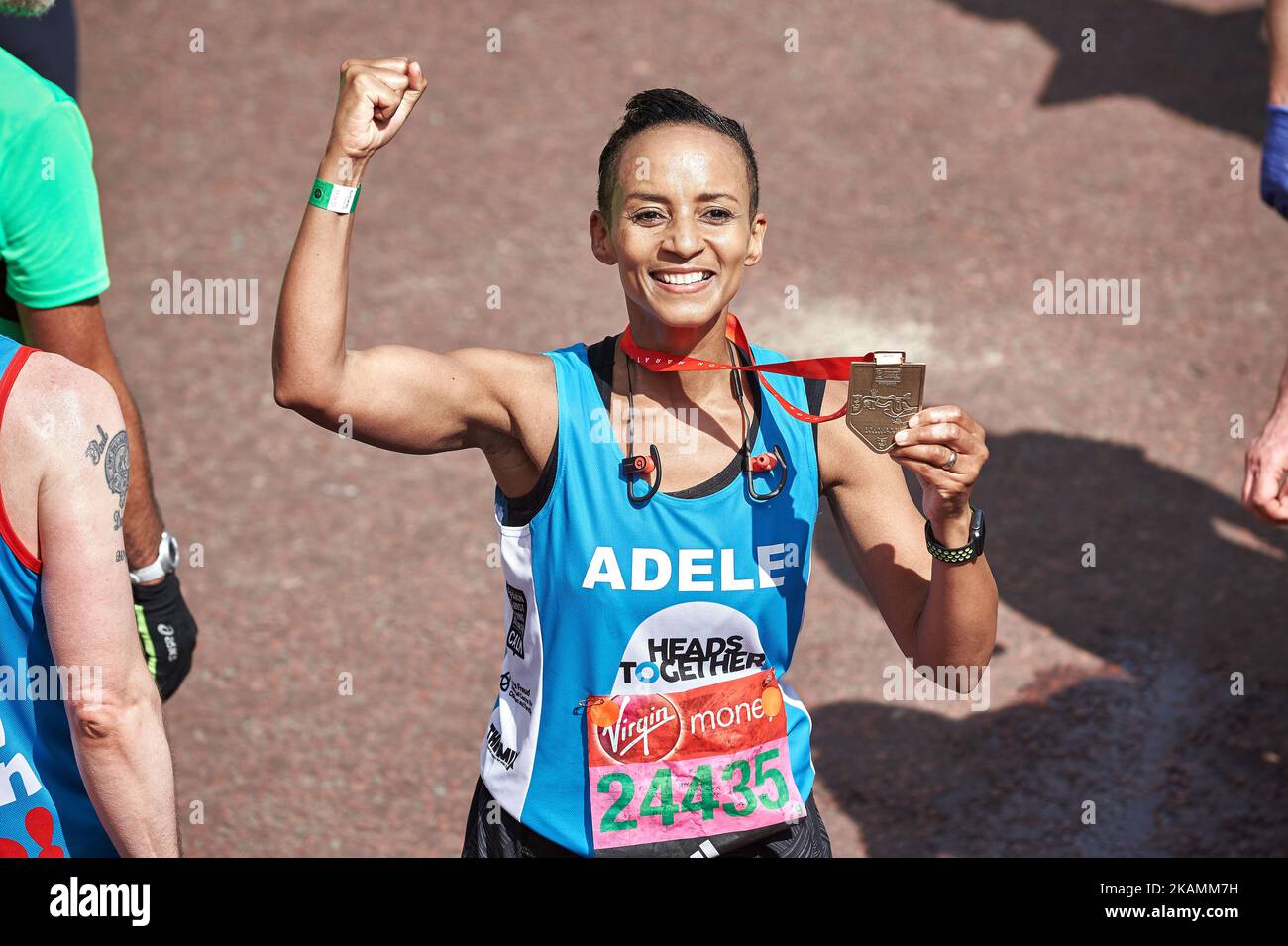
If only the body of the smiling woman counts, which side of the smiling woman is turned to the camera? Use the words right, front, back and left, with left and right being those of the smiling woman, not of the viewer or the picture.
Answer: front
